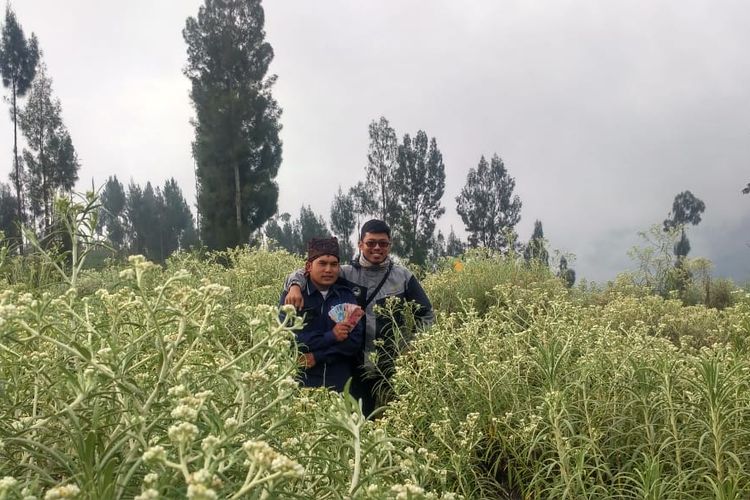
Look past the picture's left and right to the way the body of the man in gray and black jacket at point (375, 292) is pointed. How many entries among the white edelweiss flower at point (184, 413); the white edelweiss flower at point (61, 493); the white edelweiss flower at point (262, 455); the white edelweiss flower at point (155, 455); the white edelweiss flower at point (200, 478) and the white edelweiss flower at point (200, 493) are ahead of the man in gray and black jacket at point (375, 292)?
6

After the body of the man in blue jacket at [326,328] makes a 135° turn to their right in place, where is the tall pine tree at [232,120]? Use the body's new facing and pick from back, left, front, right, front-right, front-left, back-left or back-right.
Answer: front-right

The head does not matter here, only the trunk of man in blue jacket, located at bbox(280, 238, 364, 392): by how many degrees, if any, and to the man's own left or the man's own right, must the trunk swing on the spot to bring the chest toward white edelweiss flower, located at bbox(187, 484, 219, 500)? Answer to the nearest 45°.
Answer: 0° — they already face it

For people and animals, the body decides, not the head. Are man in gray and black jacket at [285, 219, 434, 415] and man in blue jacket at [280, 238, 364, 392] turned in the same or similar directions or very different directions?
same or similar directions

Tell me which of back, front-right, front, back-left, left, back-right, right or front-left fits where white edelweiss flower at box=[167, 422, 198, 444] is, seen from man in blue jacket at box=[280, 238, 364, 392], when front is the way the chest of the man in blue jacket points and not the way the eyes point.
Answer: front

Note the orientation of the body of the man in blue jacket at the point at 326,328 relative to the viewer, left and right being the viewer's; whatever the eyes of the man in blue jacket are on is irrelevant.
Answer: facing the viewer

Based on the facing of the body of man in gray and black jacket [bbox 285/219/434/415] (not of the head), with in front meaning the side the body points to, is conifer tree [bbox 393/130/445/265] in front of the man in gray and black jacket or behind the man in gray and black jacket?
behind

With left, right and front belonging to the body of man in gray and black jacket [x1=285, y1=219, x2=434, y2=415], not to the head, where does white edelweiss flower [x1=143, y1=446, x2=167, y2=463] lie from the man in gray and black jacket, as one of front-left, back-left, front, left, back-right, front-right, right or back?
front

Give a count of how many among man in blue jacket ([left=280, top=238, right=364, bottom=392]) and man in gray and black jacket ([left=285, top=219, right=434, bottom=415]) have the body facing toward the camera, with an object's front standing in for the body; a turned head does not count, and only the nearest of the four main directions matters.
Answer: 2

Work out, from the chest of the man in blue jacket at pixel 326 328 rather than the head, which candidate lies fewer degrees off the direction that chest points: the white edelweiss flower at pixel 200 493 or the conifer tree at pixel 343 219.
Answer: the white edelweiss flower

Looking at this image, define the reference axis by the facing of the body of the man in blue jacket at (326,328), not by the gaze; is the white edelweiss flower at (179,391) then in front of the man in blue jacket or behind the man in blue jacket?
in front

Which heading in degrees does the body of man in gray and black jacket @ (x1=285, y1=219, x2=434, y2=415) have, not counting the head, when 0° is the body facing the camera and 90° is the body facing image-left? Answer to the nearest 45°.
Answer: approximately 0°

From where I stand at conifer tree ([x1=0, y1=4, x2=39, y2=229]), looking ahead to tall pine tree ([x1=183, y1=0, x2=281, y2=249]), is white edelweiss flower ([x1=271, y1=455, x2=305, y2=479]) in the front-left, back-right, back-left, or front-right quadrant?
front-right

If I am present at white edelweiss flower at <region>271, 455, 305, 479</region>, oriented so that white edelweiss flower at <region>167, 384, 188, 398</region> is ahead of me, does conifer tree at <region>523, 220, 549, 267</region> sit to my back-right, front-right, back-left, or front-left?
front-right

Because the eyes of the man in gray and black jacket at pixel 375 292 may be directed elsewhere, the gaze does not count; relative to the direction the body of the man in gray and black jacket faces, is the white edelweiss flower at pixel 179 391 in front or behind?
in front
